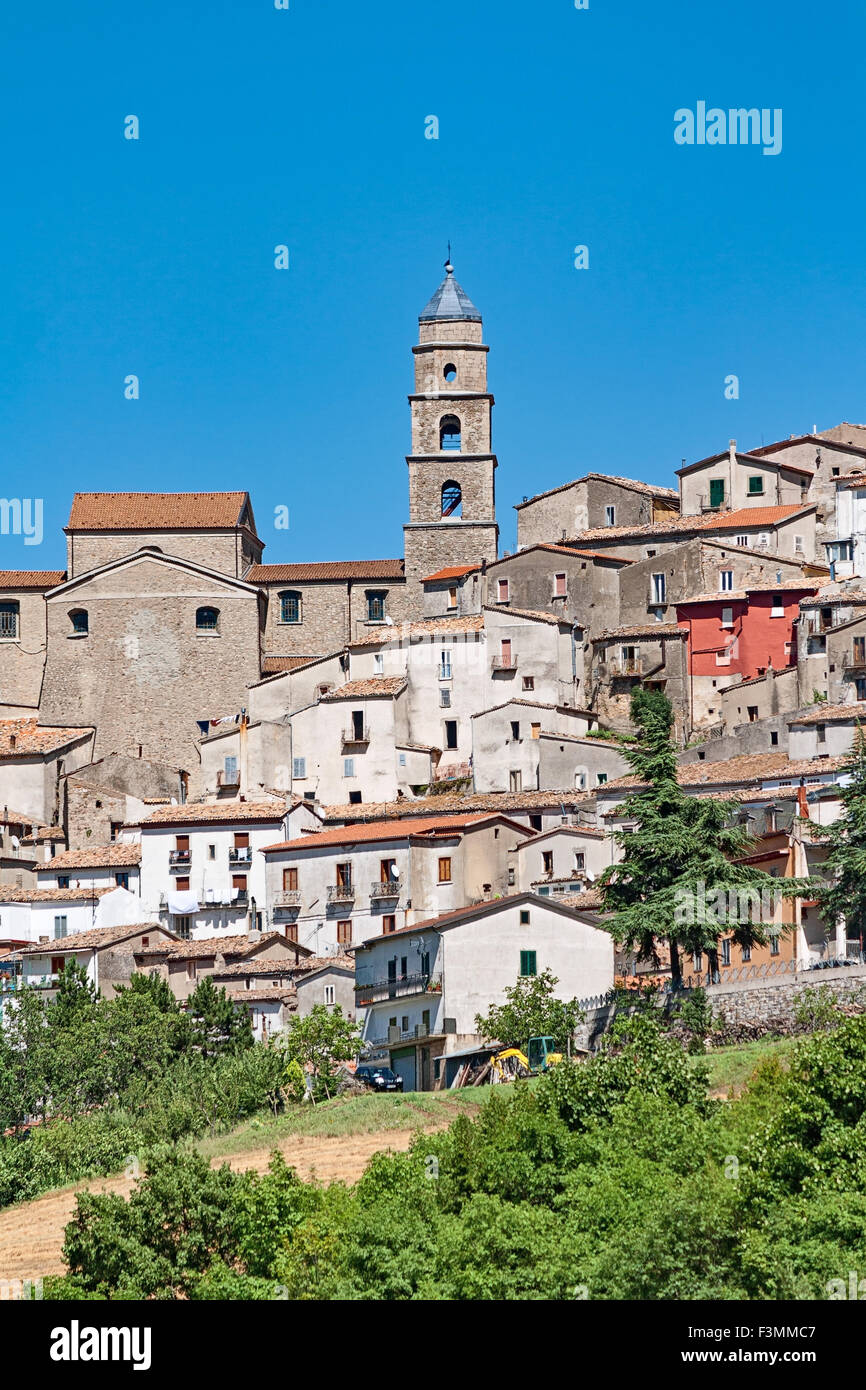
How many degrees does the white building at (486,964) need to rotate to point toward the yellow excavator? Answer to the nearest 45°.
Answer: approximately 45° to its left

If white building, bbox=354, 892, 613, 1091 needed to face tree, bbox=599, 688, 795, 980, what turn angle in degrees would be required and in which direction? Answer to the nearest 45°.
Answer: approximately 135° to its left

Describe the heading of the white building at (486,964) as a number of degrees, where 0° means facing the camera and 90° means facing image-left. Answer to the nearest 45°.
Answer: approximately 45°

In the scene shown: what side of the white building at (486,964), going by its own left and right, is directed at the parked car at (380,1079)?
front

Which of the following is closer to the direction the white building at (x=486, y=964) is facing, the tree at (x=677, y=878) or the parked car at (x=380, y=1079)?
the parked car

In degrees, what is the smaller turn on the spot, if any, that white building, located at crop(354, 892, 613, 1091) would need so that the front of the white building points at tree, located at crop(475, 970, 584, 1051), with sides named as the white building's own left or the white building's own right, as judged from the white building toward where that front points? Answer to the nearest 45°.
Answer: approximately 45° to the white building's own left

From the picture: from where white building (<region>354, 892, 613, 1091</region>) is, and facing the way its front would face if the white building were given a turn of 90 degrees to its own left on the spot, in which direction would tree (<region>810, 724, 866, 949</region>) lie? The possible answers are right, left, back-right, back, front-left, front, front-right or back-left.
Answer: front-left

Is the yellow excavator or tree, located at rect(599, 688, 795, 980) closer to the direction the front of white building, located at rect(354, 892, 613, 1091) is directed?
the yellow excavator
